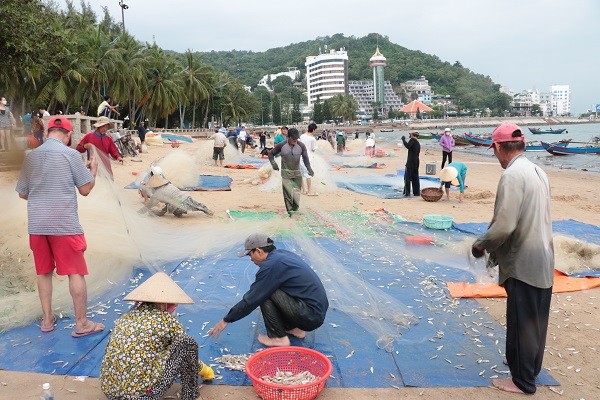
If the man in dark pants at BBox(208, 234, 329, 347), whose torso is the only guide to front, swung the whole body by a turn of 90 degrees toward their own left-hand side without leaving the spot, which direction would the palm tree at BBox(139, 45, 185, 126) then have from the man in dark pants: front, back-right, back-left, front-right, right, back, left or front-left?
back

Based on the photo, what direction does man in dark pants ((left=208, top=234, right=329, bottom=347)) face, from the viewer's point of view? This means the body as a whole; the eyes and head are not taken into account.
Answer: to the viewer's left

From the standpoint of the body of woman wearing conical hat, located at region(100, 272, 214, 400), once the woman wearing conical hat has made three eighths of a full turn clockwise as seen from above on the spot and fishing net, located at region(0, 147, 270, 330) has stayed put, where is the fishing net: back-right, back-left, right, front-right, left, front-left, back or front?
back

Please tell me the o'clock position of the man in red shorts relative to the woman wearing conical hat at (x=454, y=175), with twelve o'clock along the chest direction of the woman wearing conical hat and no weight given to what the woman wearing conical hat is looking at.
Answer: The man in red shorts is roughly at 11 o'clock from the woman wearing conical hat.

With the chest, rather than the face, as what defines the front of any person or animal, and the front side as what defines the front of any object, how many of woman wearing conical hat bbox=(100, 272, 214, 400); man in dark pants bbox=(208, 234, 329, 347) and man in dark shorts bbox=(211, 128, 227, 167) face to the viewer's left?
1

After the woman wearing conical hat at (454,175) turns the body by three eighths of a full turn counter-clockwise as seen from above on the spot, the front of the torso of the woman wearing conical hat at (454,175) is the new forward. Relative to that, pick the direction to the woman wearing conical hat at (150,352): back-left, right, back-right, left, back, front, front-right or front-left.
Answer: right

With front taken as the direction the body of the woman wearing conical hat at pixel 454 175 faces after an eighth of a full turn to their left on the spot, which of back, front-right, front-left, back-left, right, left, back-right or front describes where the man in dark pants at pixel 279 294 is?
front

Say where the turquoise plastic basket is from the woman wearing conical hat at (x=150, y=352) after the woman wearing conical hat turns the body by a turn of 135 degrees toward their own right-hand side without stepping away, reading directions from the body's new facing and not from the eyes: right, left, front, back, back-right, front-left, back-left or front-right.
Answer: back-left

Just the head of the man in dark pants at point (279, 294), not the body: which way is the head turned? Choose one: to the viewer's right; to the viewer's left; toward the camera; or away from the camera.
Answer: to the viewer's left

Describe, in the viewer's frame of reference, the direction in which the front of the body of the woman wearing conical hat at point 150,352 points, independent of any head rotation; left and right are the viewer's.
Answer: facing away from the viewer and to the right of the viewer
